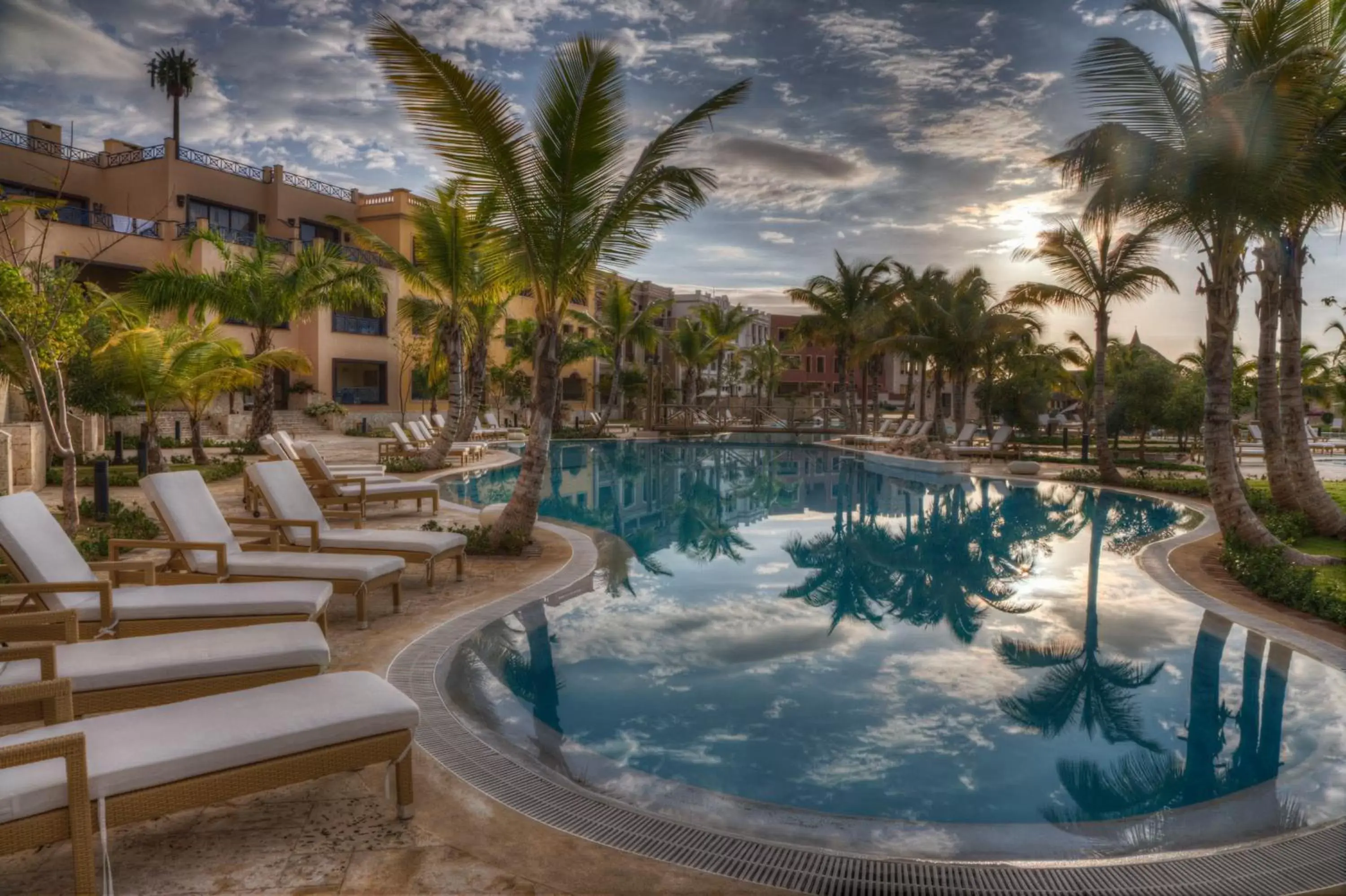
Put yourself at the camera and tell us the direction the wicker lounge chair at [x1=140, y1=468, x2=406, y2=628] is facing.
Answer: facing the viewer and to the right of the viewer

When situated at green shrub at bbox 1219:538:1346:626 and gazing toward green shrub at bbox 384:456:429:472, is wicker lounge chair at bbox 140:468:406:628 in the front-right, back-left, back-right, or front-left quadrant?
front-left

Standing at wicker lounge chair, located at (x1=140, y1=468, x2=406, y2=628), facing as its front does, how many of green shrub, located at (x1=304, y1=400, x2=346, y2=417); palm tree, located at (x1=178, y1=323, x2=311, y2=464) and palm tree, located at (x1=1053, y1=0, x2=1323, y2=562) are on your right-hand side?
0

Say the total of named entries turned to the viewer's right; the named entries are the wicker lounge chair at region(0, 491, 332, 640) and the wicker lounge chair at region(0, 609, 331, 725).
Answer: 2

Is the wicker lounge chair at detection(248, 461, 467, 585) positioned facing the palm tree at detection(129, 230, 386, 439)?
no

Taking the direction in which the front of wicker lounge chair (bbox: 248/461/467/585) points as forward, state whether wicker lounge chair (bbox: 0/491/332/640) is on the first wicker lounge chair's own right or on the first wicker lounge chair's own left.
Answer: on the first wicker lounge chair's own right

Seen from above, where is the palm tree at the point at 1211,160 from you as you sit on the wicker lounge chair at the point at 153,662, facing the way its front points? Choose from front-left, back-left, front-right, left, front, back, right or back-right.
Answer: front

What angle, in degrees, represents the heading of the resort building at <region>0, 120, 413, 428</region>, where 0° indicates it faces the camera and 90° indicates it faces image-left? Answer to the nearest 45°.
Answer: approximately 315°

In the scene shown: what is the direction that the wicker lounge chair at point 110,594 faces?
to the viewer's right

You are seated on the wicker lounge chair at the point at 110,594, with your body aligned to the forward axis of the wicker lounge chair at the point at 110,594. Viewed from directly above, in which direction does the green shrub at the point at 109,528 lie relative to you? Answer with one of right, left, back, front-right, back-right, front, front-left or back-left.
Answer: left

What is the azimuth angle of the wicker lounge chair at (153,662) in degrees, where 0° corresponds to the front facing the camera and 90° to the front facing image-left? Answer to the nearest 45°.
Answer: approximately 270°

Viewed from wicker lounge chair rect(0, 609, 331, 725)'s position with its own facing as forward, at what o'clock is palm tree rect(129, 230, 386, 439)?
The palm tree is roughly at 9 o'clock from the wicker lounge chair.

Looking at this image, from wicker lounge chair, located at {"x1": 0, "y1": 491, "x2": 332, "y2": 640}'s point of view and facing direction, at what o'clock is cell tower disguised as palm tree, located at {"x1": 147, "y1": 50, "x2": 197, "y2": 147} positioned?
The cell tower disguised as palm tree is roughly at 9 o'clock from the wicker lounge chair.
